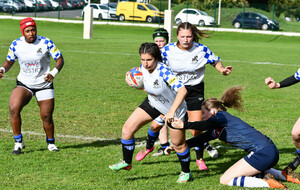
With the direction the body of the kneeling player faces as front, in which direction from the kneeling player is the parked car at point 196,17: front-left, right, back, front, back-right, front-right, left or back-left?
right

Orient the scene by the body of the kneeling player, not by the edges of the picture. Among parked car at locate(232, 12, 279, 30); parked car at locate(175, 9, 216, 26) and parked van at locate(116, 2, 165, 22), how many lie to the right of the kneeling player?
3

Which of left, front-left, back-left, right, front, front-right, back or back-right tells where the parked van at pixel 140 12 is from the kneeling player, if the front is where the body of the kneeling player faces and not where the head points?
right

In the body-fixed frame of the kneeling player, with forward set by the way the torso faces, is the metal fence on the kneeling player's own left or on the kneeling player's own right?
on the kneeling player's own right

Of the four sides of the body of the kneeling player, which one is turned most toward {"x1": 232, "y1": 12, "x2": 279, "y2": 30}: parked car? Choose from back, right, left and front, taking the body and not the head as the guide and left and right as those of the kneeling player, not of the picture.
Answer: right

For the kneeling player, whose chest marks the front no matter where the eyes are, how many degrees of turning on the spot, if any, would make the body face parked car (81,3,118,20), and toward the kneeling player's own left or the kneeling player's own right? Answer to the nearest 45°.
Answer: approximately 90° to the kneeling player's own right

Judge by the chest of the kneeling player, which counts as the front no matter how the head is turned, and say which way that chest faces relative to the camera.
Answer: to the viewer's left
